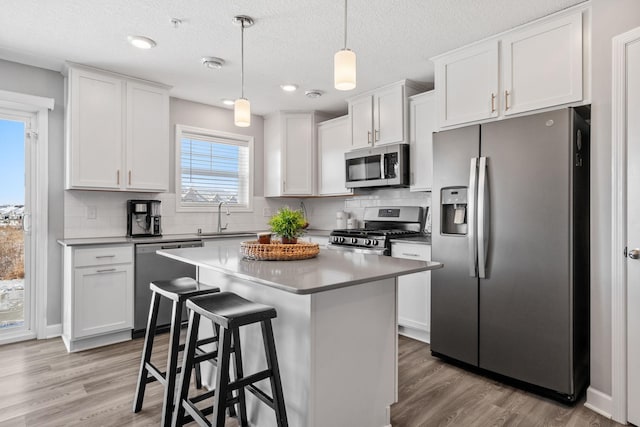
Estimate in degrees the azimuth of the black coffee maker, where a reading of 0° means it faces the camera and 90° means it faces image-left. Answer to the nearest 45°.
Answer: approximately 0°

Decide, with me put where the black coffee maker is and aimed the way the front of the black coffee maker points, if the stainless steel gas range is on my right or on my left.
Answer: on my left

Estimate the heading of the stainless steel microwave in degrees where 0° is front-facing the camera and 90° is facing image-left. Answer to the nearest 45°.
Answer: approximately 45°

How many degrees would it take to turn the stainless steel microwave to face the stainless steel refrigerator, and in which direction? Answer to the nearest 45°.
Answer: approximately 90° to its left

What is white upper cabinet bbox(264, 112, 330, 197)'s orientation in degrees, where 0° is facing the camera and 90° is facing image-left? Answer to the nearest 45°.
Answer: approximately 0°

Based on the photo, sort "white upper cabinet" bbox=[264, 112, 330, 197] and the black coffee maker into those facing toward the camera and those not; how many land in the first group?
2

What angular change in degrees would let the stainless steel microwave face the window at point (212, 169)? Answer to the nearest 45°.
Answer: approximately 45° to its right
